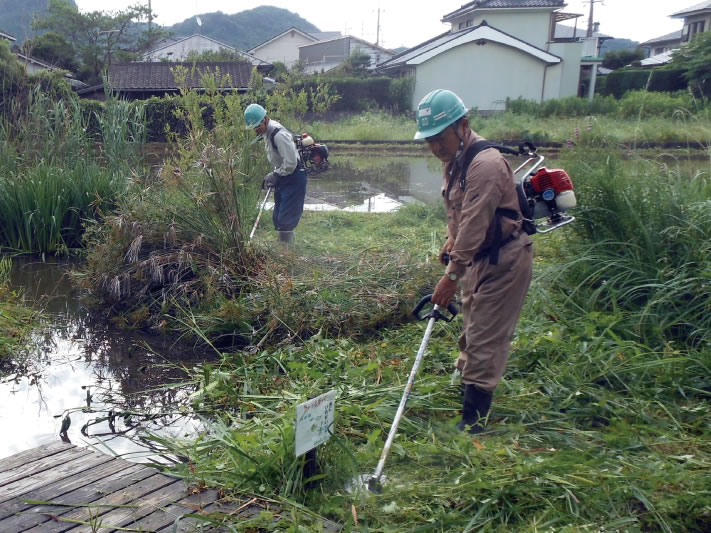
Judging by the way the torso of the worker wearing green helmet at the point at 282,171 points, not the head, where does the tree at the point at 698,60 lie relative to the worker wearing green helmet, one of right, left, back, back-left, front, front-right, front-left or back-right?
back-right

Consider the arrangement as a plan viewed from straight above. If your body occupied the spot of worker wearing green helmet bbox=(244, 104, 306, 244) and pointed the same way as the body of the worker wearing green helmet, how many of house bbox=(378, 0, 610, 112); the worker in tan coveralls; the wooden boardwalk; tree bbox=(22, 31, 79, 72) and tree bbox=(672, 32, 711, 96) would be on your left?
2

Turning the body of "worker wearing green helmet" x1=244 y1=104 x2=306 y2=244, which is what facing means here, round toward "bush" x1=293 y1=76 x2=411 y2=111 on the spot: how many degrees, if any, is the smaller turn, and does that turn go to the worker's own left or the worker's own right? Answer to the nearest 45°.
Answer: approximately 90° to the worker's own right

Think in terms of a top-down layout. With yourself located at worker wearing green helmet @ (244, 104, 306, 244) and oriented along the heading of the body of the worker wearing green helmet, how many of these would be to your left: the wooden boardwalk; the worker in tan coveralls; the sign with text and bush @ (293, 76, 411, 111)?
3

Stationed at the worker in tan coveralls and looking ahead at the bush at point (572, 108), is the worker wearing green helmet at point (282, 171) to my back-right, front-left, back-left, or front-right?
front-left

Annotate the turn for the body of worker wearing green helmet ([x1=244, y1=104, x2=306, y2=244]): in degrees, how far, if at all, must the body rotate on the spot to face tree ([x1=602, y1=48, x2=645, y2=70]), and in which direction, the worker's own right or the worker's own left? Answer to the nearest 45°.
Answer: approximately 135° to the worker's own right

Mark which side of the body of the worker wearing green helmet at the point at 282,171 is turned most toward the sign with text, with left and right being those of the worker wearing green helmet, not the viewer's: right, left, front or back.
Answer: left

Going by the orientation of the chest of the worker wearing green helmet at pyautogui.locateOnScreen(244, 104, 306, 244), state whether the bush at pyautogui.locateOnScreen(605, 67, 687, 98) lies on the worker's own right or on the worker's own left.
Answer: on the worker's own right

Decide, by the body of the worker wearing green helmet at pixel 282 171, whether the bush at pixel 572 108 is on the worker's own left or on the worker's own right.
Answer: on the worker's own right

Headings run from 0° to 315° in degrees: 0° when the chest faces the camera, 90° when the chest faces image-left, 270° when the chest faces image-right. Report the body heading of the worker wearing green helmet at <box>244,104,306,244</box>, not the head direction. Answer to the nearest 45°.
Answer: approximately 90°

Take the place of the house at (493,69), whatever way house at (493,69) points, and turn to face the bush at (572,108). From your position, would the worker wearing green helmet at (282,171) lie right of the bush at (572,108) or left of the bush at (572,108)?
right

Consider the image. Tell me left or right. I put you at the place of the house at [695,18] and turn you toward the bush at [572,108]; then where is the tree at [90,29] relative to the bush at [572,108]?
right

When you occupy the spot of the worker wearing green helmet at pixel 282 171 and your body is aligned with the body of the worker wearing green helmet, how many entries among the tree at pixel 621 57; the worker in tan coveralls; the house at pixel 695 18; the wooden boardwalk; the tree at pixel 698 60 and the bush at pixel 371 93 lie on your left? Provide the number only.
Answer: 2

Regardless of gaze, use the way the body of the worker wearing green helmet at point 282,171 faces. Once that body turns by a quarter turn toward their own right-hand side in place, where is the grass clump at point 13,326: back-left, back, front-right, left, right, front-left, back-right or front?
back-left

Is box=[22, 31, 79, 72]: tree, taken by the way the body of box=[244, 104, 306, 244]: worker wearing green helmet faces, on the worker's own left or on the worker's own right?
on the worker's own right

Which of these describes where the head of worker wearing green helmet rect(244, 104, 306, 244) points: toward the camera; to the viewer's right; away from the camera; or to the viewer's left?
to the viewer's left

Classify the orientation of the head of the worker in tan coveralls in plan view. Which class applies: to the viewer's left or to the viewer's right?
to the viewer's left

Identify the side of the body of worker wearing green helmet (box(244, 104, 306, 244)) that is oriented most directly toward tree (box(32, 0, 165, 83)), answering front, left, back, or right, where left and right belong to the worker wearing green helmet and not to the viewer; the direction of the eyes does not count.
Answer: right
